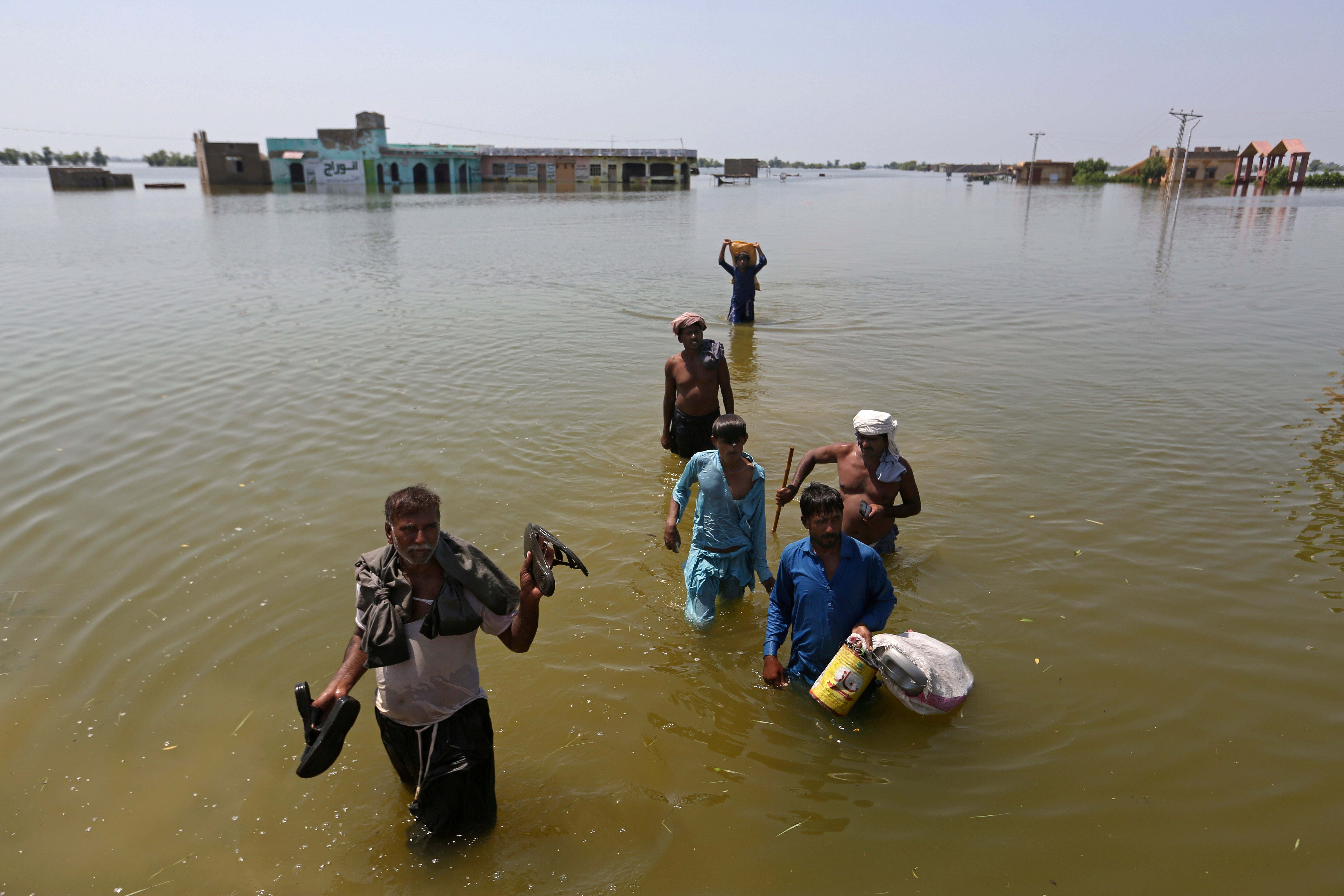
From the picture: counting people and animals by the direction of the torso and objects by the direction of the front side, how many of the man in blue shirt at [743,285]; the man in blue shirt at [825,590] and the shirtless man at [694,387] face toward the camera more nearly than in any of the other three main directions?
3

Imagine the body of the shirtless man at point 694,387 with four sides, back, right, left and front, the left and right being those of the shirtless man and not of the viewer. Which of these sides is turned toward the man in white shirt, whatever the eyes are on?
front

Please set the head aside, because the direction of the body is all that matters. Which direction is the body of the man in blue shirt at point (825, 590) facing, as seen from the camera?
toward the camera

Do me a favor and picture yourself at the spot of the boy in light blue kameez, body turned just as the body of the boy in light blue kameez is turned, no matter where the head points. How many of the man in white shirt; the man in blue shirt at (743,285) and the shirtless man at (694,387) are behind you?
2

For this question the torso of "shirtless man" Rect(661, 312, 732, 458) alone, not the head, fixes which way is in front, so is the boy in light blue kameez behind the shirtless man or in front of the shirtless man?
in front

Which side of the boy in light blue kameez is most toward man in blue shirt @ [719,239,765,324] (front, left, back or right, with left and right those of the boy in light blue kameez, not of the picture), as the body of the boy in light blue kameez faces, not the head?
back

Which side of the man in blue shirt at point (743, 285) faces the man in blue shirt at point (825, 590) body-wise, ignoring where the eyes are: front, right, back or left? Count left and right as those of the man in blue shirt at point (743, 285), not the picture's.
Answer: front

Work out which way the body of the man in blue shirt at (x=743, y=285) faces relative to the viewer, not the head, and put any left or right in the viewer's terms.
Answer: facing the viewer

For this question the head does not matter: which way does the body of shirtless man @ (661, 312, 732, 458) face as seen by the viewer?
toward the camera

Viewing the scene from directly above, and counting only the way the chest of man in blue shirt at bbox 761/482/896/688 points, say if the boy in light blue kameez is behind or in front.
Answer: behind

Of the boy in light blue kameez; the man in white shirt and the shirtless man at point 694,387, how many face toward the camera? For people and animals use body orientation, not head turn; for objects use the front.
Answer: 3

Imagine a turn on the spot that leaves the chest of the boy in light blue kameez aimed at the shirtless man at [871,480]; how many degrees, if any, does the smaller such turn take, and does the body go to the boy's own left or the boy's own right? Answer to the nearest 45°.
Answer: approximately 135° to the boy's own left

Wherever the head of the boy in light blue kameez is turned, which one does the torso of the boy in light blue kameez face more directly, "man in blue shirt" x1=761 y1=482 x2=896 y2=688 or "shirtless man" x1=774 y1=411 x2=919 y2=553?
the man in blue shirt
